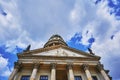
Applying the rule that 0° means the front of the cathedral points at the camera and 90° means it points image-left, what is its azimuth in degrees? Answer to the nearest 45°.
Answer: approximately 0°
